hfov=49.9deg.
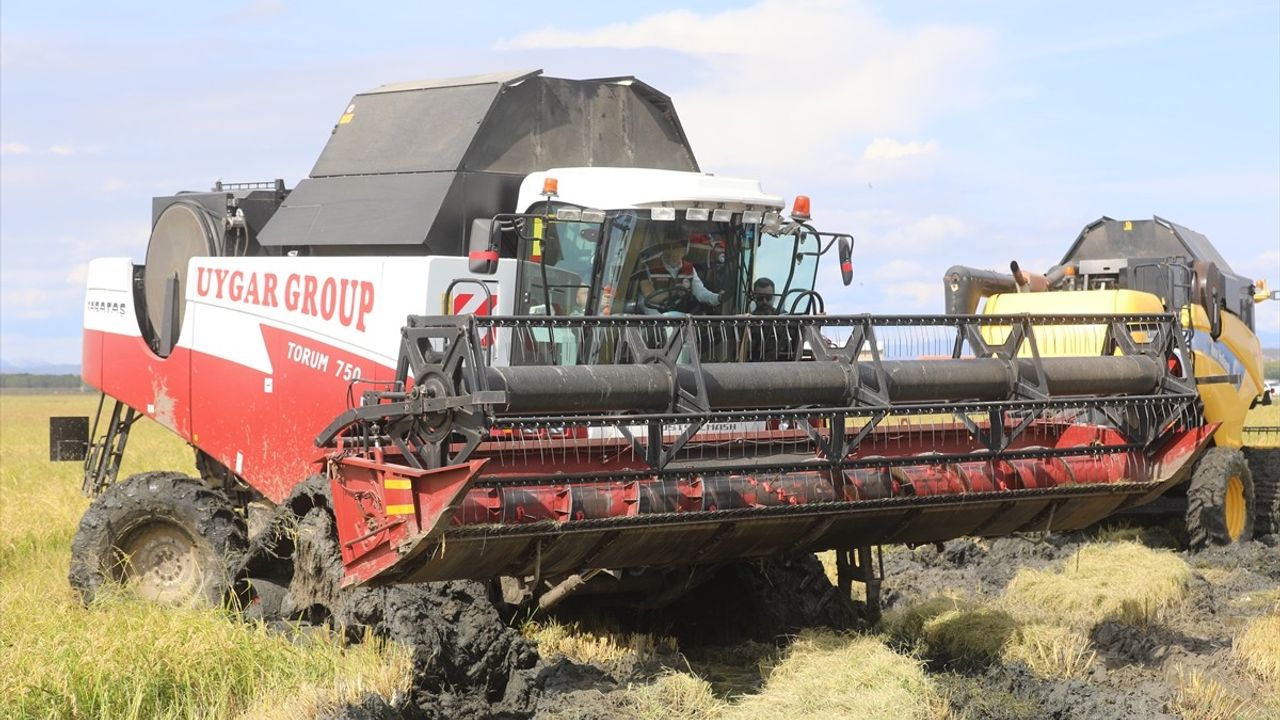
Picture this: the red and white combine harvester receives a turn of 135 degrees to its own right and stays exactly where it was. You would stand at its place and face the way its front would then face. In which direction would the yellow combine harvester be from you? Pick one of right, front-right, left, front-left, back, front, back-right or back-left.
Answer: back-right

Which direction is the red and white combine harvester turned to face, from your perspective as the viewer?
facing the viewer and to the right of the viewer
